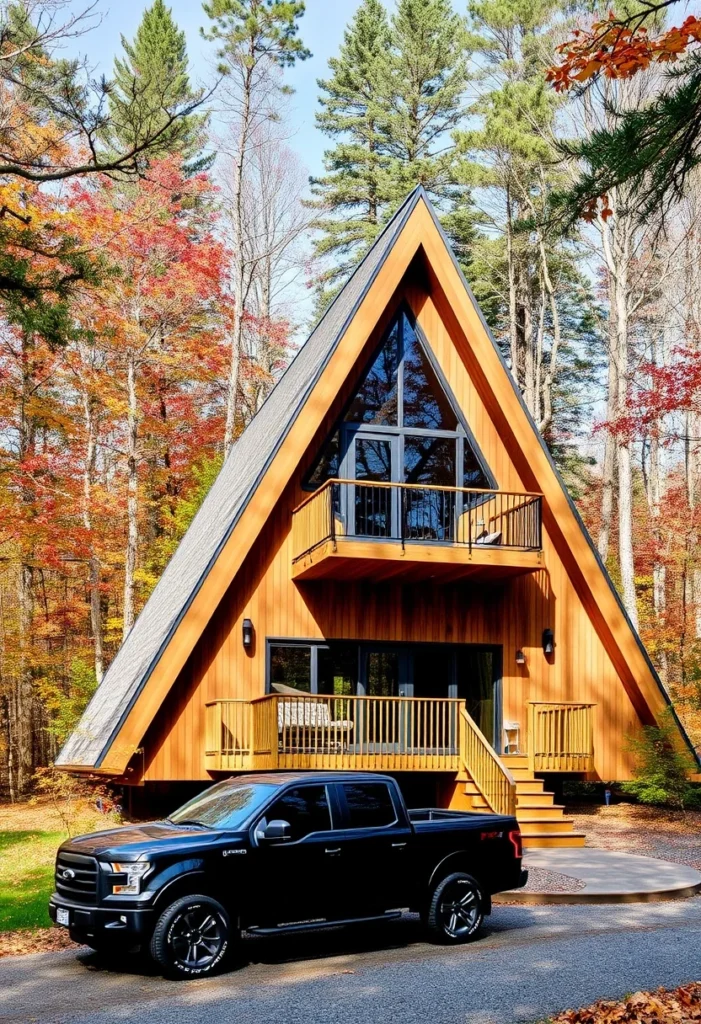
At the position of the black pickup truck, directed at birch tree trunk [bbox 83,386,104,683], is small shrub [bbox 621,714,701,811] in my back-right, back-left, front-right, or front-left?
front-right

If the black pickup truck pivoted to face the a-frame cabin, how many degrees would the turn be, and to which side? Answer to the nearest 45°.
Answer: approximately 135° to its right

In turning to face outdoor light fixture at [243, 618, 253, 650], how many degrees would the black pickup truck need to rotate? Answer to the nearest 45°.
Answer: approximately 135° to its right

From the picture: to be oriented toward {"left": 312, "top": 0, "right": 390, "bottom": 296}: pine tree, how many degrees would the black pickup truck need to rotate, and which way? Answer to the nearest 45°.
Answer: approximately 135° to its right

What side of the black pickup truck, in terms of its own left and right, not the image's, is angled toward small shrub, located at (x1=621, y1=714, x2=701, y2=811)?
back

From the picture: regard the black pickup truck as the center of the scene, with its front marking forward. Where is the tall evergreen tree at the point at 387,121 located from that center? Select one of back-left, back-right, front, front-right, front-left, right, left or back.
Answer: back-right

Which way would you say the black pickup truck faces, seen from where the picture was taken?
facing the viewer and to the left of the viewer

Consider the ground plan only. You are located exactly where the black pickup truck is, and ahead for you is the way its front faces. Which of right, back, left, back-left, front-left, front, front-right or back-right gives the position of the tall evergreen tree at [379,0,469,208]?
back-right

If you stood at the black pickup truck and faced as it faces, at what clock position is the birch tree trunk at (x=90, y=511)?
The birch tree trunk is roughly at 4 o'clock from the black pickup truck.

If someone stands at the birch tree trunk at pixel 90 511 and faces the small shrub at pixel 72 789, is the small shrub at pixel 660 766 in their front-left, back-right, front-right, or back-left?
front-left
